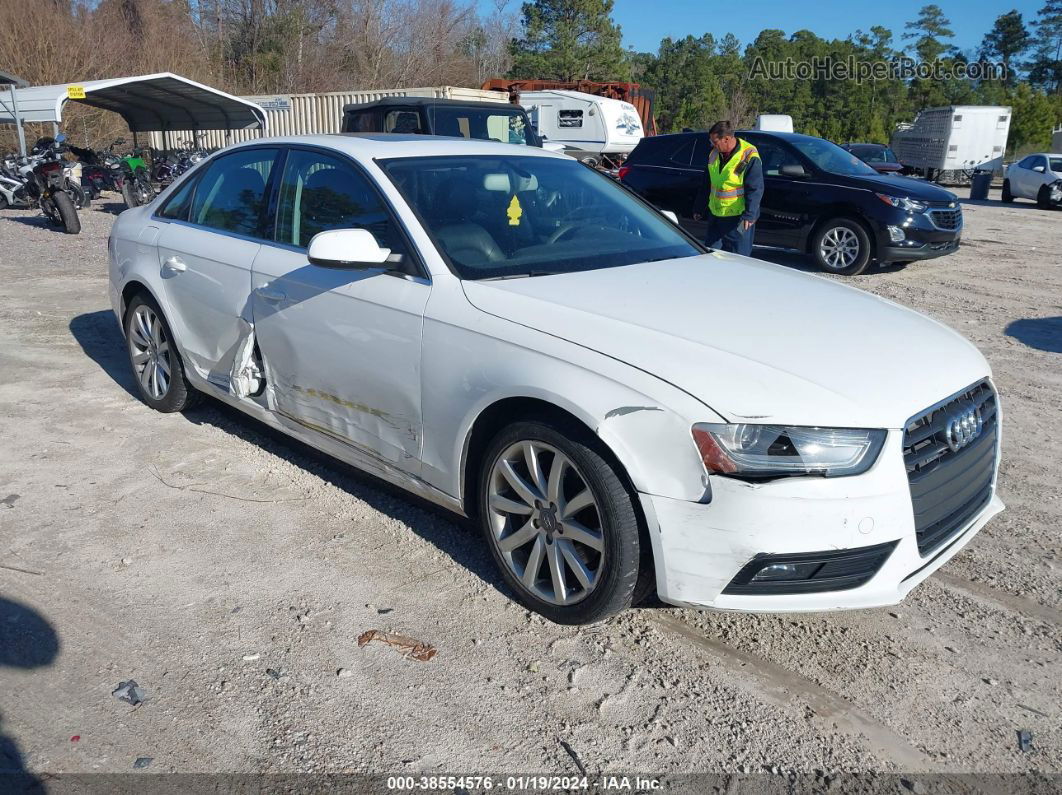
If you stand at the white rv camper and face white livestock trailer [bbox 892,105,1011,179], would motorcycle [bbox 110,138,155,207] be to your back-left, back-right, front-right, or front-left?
back-right

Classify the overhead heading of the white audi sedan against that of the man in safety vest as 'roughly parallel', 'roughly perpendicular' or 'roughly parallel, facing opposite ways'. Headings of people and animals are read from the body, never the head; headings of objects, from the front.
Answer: roughly perpendicular

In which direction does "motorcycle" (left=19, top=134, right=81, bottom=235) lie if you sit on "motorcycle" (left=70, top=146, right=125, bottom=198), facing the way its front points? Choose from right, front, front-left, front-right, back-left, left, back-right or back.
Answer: front-right

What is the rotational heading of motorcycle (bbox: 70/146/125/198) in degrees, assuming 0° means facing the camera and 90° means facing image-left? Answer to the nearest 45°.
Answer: approximately 315°

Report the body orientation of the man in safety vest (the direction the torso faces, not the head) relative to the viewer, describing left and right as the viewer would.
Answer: facing the viewer and to the left of the viewer

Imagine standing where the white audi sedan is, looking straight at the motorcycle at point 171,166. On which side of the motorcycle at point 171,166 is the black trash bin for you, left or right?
right

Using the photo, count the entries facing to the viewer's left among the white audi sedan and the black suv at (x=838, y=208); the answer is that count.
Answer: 0

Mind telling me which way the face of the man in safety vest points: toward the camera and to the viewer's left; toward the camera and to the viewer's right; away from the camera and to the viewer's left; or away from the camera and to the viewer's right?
toward the camera and to the viewer's left

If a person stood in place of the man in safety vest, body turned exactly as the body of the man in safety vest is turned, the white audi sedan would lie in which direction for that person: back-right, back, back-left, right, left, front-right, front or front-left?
front-left

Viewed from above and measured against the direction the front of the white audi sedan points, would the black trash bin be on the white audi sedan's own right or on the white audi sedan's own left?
on the white audi sedan's own left

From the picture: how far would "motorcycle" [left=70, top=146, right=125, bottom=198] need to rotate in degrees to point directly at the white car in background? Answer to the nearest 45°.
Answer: approximately 45° to its left

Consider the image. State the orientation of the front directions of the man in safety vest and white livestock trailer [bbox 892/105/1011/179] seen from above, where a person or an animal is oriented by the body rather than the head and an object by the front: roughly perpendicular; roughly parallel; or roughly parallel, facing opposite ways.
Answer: roughly perpendicular
